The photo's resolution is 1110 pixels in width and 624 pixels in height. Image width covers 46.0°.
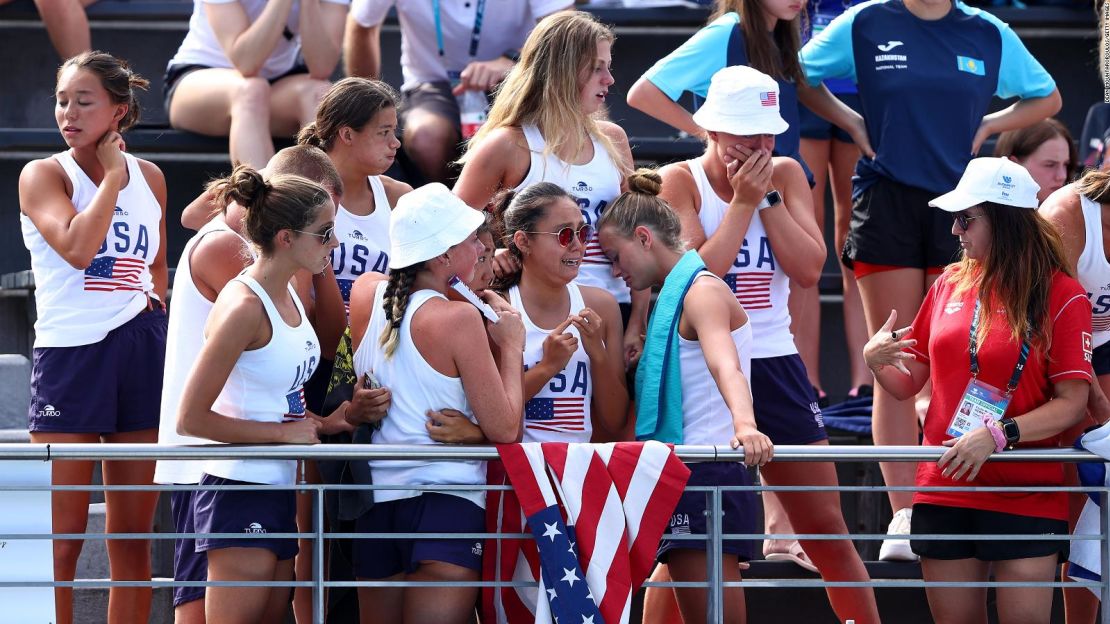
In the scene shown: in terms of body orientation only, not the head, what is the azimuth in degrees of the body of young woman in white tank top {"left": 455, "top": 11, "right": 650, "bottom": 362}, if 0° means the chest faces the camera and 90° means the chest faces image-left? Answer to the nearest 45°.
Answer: approximately 315°

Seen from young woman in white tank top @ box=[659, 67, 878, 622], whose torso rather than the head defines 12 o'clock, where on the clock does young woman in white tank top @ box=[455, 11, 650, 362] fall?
young woman in white tank top @ box=[455, 11, 650, 362] is roughly at 3 o'clock from young woman in white tank top @ box=[659, 67, 878, 622].

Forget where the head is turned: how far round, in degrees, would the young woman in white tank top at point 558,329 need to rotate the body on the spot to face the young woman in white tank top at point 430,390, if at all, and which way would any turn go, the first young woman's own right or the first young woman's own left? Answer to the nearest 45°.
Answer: approximately 45° to the first young woman's own right

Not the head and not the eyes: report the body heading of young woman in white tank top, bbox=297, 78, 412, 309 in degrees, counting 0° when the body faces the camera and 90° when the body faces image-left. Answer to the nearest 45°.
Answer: approximately 315°

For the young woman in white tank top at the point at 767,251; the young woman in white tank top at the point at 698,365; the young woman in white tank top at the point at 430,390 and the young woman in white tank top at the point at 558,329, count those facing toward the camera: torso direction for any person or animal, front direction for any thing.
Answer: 2

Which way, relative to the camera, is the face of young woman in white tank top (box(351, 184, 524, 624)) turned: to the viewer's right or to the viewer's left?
to the viewer's right

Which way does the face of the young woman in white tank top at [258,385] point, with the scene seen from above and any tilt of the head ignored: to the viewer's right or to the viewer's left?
to the viewer's right

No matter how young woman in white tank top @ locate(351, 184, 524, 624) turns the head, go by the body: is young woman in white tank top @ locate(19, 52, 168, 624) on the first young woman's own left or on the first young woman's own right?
on the first young woman's own left

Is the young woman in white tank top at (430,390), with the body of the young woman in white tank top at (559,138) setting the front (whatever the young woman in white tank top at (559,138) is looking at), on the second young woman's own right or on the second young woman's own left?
on the second young woman's own right

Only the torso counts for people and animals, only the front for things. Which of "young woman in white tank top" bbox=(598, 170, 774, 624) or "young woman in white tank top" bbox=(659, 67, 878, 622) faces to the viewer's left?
"young woman in white tank top" bbox=(598, 170, 774, 624)

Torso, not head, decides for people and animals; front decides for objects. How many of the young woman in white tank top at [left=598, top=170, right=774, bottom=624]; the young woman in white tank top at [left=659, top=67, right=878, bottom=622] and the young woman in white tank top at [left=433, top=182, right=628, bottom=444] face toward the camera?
2

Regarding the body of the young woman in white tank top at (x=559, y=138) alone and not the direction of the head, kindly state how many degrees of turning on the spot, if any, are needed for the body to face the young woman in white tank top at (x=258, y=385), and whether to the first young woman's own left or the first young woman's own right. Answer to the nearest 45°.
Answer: approximately 90° to the first young woman's own right

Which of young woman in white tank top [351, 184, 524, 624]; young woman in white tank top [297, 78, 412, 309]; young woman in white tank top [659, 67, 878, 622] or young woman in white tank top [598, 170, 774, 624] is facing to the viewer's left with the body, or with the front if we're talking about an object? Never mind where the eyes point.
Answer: young woman in white tank top [598, 170, 774, 624]

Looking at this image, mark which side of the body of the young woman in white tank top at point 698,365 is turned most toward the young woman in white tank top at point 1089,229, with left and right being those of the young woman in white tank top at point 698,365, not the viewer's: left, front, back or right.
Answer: back
